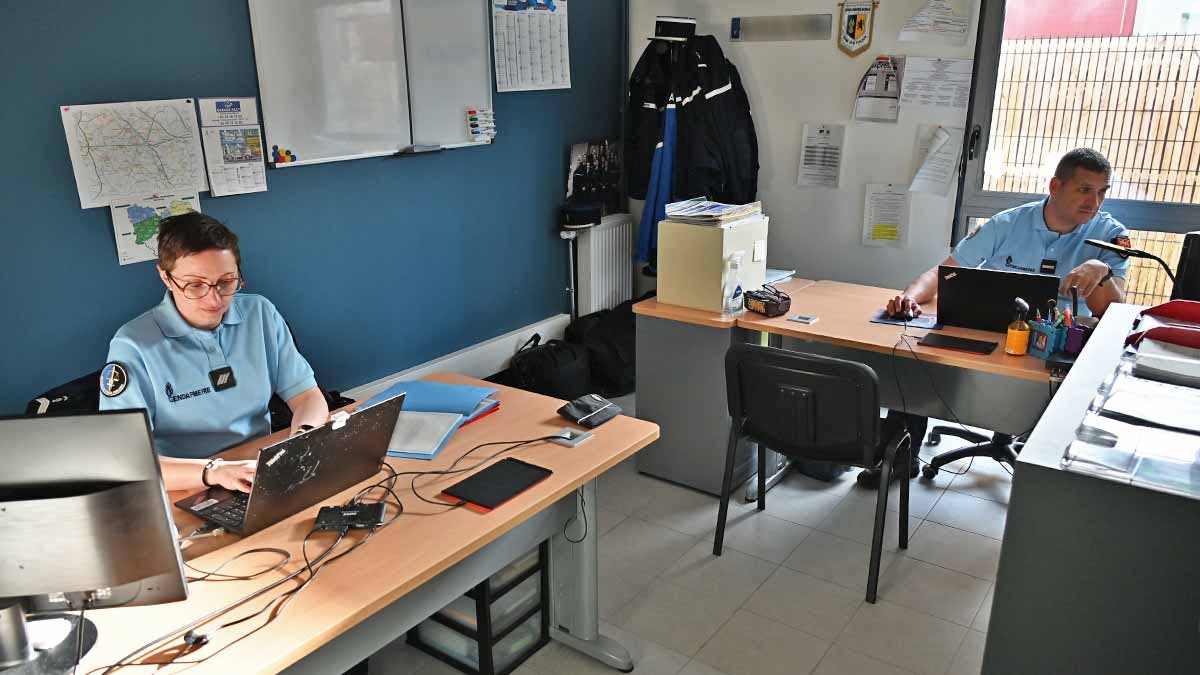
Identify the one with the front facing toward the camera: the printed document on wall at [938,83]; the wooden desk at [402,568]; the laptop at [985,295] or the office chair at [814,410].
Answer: the printed document on wall

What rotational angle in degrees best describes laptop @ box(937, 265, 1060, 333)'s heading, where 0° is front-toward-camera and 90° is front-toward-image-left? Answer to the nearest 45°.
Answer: approximately 180°

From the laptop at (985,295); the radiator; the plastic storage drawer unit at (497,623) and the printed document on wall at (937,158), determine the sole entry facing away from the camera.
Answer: the laptop

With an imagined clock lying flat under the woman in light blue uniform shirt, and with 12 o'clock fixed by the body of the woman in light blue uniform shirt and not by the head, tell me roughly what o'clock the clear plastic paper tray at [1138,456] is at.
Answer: The clear plastic paper tray is roughly at 12 o'clock from the woman in light blue uniform shirt.

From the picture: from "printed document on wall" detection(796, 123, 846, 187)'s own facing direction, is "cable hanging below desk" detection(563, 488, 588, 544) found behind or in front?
in front

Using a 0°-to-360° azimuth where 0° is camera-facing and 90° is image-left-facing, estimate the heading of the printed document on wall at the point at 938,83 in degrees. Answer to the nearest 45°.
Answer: approximately 0°

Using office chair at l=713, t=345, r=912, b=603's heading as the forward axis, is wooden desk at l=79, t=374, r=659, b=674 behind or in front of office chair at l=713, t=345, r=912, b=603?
behind

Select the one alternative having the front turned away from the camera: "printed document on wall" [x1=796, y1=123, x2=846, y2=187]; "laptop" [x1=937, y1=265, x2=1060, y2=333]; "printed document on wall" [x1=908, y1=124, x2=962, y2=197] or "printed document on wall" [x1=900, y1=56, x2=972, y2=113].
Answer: the laptop

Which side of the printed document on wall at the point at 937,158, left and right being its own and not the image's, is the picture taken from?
front

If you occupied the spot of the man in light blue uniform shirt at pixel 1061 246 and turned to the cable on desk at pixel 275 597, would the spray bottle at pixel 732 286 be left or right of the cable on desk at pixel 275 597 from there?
right

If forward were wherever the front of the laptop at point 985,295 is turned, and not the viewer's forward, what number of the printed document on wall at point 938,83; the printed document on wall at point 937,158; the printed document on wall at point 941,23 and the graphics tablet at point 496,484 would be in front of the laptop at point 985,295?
3

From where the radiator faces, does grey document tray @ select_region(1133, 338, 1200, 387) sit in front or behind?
in front

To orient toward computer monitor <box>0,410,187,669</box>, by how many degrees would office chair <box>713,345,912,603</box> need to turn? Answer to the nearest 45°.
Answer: approximately 180°

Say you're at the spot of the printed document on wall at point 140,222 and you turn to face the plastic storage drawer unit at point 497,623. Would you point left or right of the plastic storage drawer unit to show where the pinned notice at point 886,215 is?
left

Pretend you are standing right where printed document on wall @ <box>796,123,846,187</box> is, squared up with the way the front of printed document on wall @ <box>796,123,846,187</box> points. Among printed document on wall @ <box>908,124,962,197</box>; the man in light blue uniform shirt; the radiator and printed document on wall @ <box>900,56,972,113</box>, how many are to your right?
1

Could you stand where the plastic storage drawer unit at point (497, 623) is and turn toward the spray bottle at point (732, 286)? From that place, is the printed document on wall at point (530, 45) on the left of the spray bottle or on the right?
left

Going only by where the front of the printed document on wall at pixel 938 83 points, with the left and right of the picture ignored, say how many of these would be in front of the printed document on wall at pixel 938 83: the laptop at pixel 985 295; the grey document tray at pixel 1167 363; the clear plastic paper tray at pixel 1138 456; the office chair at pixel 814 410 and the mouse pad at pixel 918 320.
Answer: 5

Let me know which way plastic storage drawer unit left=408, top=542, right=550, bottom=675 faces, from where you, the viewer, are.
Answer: facing the viewer and to the right of the viewer

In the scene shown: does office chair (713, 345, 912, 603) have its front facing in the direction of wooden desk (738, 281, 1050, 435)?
yes
